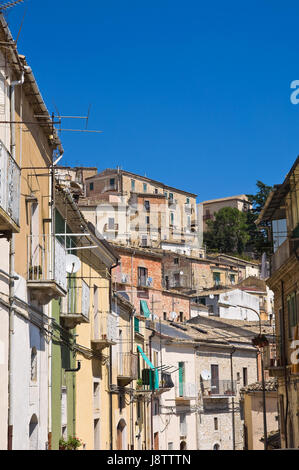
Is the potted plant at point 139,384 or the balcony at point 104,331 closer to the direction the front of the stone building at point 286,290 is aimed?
the balcony

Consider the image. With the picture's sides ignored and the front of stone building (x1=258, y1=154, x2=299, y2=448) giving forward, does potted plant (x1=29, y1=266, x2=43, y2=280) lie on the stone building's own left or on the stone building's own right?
on the stone building's own left

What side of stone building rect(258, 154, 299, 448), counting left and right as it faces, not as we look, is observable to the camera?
left

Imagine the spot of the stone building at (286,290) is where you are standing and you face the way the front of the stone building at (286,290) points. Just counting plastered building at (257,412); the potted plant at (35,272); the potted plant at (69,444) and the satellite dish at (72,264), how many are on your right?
1

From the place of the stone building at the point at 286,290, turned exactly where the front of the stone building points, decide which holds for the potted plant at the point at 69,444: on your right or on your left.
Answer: on your left

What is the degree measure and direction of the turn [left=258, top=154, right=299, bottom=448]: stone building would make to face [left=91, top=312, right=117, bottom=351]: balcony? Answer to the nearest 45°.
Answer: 0° — it already faces it

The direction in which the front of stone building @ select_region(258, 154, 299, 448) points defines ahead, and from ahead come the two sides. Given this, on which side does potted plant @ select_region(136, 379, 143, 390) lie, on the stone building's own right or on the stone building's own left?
on the stone building's own right

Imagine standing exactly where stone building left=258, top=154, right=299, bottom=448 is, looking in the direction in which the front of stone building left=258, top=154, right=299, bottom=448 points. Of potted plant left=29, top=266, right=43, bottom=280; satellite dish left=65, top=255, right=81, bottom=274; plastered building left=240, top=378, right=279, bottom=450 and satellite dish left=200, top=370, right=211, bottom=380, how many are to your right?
2

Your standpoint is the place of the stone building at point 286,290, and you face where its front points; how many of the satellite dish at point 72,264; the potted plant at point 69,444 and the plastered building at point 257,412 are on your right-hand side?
1

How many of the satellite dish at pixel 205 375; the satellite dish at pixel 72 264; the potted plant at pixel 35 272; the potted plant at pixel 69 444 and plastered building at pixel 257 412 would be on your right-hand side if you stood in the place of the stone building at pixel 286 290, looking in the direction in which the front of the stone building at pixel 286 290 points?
2

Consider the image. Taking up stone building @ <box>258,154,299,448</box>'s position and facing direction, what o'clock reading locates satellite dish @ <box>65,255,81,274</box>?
The satellite dish is roughly at 10 o'clock from the stone building.

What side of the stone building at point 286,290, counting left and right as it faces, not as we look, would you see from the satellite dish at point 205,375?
right

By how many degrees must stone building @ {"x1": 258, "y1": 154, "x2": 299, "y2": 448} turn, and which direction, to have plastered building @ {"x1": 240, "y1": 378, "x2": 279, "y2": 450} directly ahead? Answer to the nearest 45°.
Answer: approximately 90° to its right

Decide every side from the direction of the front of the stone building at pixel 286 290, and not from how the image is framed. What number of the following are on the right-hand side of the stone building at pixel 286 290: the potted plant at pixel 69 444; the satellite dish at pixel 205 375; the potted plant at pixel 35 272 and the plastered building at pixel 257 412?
2

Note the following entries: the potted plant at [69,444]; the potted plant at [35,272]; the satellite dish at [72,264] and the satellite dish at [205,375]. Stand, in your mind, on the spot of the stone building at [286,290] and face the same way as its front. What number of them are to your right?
1
